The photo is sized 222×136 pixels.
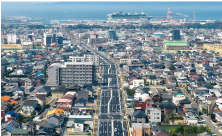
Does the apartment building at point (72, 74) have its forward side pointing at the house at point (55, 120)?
yes

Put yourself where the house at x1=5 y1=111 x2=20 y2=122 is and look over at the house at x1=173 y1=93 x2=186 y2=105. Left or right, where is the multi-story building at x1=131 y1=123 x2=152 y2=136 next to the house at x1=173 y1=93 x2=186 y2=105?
right

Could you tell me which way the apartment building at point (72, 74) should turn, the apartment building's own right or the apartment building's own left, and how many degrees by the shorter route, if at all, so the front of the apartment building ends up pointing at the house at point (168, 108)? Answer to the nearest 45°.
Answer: approximately 45° to the apartment building's own left

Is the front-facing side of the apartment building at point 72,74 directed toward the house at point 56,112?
yes

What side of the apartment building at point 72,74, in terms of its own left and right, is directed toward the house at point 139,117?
front

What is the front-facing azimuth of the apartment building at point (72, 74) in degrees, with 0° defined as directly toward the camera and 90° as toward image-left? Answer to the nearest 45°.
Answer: approximately 0°

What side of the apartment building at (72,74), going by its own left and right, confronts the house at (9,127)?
front

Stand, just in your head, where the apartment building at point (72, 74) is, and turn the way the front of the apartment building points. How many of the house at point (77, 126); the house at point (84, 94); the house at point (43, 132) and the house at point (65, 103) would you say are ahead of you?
4

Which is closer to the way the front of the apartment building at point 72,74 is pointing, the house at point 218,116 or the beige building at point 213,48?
the house

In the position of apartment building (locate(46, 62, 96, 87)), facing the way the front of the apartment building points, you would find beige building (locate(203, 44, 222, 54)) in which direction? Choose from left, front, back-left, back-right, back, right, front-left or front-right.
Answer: back-left

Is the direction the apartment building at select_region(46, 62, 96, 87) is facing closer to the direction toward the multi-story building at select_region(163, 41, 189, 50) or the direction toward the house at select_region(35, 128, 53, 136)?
the house

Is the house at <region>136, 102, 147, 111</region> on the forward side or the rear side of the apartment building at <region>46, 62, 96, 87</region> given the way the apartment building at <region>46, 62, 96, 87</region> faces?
on the forward side

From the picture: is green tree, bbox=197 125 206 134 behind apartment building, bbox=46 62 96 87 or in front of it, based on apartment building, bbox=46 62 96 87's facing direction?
in front

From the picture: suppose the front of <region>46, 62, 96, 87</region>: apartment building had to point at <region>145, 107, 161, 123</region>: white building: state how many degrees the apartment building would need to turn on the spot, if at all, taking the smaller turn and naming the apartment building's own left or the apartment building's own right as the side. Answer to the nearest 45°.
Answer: approximately 45° to the apartment building's own left

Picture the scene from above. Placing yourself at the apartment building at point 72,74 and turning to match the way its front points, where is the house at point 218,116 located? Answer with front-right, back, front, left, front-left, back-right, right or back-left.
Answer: front-left

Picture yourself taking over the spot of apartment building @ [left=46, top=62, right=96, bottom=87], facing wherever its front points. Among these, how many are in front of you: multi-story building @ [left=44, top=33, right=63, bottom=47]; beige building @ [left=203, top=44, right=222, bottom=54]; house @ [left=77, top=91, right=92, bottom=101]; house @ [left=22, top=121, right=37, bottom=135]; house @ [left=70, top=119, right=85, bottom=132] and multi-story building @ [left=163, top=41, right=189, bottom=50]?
3

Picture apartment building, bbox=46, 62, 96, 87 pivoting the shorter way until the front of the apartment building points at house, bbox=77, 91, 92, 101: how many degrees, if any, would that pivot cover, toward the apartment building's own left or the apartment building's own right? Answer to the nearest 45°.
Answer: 0° — it already faces it

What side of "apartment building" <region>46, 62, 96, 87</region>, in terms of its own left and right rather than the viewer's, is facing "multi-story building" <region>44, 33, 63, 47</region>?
back

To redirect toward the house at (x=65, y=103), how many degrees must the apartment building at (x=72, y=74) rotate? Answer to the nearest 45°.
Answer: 0° — it already faces it
